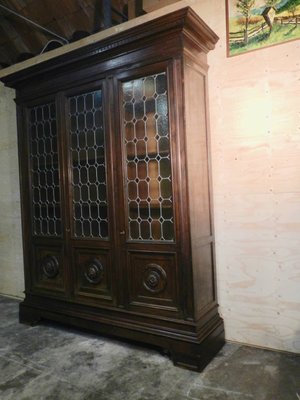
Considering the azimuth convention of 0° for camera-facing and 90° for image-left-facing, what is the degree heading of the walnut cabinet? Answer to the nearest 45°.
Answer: approximately 45°
